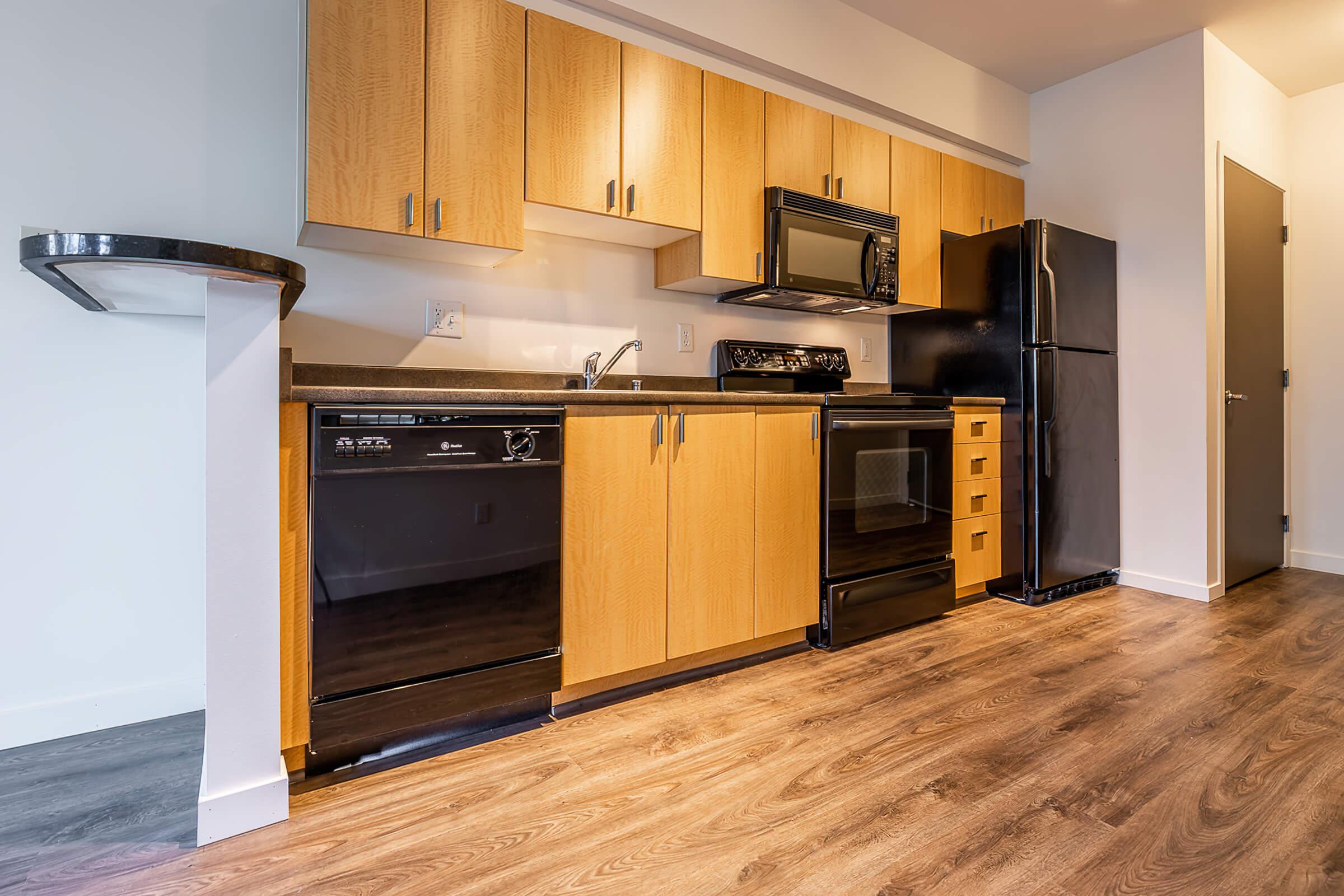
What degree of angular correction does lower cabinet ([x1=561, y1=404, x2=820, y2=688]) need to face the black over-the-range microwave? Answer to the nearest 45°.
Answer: approximately 90° to its left

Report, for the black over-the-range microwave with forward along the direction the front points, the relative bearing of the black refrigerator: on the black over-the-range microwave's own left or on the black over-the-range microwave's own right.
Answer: on the black over-the-range microwave's own left

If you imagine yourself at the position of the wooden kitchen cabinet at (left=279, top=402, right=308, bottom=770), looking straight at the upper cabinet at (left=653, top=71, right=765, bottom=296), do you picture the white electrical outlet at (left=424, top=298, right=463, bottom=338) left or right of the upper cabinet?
left

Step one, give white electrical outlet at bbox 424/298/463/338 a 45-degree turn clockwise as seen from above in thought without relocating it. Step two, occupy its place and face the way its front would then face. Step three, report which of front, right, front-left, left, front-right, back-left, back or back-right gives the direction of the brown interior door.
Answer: back-left

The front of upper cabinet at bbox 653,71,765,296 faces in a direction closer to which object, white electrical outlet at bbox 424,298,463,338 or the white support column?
the white support column

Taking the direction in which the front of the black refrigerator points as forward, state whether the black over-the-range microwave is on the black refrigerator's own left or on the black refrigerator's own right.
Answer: on the black refrigerator's own right

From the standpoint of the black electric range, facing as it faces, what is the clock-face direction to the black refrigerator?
The black refrigerator is roughly at 9 o'clock from the black electric range.

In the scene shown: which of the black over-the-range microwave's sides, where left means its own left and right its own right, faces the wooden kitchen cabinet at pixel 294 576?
right

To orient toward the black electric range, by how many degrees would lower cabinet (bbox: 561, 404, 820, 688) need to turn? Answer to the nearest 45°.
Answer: approximately 90° to its left

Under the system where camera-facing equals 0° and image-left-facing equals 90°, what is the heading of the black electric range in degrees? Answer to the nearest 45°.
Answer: approximately 315°
